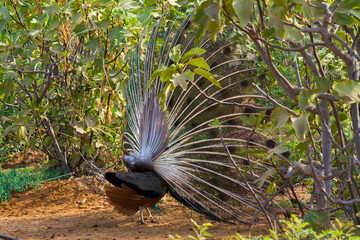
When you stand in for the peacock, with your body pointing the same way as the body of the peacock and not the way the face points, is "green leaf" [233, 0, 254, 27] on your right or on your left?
on your right

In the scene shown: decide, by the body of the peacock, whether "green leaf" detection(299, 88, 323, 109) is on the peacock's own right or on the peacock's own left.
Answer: on the peacock's own right

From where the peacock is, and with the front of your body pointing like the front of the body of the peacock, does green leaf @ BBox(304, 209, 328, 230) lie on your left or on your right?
on your right

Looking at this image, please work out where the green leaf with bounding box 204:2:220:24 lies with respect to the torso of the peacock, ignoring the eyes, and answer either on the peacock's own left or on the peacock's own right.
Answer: on the peacock's own right

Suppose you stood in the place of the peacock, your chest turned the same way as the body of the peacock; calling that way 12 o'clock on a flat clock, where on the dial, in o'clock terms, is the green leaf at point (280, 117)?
The green leaf is roughly at 4 o'clock from the peacock.

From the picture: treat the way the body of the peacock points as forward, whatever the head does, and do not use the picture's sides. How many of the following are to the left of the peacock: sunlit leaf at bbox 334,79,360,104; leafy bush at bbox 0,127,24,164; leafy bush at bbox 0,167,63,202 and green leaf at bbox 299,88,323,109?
2

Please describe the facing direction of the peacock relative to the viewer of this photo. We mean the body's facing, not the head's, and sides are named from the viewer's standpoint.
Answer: facing away from the viewer and to the right of the viewer
